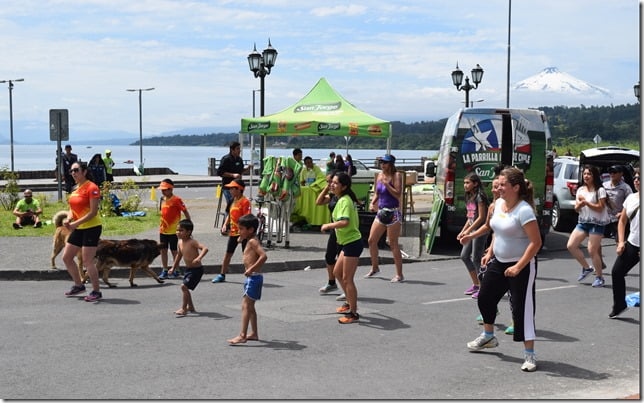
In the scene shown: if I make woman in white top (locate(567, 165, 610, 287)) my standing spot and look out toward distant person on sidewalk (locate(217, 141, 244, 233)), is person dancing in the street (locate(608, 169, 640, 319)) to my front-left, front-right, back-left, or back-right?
back-left

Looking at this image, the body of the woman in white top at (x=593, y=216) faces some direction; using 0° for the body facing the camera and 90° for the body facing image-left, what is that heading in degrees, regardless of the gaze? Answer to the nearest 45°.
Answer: approximately 45°

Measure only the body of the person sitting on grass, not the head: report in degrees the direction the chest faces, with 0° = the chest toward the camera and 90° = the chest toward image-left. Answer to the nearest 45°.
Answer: approximately 0°

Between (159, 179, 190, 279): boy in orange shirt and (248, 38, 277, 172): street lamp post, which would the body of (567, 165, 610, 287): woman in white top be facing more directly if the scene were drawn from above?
the boy in orange shirt

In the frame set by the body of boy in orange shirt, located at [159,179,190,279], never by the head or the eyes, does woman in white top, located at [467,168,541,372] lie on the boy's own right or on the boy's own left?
on the boy's own left

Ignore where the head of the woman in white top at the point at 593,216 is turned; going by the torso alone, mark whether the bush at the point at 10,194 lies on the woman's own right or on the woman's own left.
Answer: on the woman's own right
